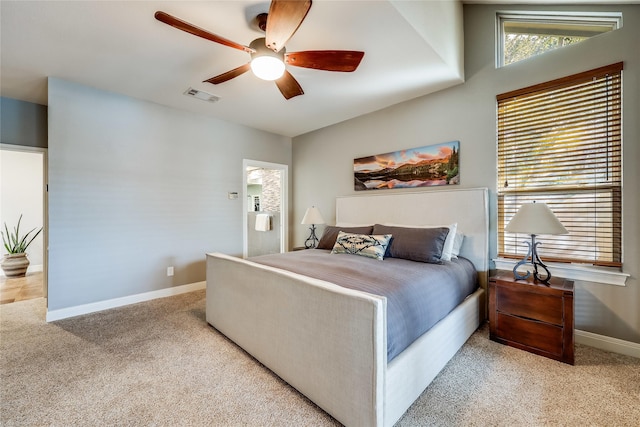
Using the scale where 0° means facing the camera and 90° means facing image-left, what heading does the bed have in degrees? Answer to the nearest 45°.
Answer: approximately 45°

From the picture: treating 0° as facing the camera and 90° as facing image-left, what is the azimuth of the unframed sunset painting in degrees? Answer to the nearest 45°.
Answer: approximately 45°

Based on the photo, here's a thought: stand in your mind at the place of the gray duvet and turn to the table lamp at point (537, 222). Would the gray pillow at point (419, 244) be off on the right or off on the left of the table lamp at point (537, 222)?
left

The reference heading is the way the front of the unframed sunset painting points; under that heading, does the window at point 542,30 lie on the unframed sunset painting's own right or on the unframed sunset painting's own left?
on the unframed sunset painting's own left

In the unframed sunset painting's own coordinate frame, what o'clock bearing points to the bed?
The bed is roughly at 11 o'clock from the unframed sunset painting.

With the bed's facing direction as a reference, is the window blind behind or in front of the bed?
behind

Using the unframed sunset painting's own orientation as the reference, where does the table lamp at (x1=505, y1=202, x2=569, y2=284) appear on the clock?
The table lamp is roughly at 9 o'clock from the unframed sunset painting.

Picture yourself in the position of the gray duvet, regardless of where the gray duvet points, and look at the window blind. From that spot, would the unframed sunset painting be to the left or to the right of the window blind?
left

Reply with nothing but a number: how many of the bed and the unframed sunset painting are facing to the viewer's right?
0

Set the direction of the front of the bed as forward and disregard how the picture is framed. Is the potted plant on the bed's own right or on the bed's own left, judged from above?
on the bed's own right

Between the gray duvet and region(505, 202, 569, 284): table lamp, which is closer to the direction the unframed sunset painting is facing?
the gray duvet
